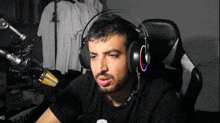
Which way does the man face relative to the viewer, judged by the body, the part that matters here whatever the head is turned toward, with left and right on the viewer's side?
facing the viewer and to the left of the viewer

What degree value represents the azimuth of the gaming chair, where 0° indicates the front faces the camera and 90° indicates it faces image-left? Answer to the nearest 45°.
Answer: approximately 45°

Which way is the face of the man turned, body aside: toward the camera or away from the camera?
toward the camera
